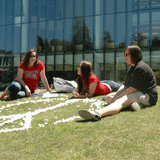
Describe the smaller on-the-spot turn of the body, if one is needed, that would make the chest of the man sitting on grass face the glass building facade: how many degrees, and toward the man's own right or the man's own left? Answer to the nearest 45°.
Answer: approximately 90° to the man's own right

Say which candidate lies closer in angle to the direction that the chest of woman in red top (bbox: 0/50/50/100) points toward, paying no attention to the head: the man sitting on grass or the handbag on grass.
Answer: the man sitting on grass

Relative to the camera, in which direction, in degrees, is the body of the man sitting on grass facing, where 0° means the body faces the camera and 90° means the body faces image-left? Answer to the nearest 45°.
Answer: approximately 90°

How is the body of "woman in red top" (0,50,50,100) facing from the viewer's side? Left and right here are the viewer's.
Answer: facing the viewer

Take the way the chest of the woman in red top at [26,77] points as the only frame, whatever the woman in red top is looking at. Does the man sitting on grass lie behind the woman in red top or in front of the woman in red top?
in front

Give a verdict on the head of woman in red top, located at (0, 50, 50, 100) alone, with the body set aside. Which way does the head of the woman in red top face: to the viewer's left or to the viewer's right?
to the viewer's right

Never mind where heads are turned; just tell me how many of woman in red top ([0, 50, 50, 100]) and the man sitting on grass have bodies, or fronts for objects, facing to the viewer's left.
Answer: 1

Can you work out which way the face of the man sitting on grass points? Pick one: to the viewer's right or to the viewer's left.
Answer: to the viewer's left
